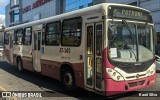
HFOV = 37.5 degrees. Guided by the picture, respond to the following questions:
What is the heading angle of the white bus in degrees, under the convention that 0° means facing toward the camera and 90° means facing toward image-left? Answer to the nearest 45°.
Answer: approximately 315°

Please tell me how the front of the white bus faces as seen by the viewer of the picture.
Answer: facing the viewer and to the right of the viewer
